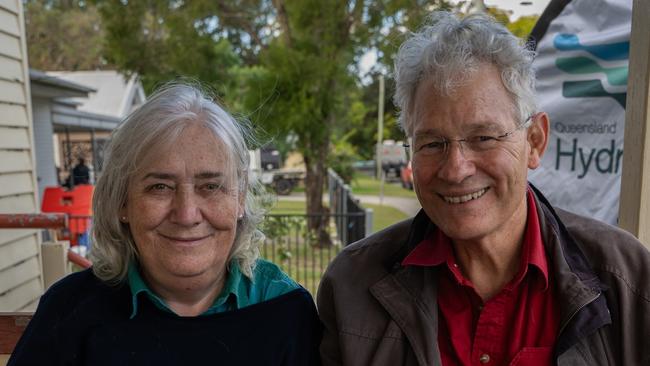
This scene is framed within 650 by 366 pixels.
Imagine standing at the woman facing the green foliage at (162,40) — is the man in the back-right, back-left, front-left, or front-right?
back-right

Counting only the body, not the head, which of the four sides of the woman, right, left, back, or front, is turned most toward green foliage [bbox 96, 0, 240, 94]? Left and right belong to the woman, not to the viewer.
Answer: back

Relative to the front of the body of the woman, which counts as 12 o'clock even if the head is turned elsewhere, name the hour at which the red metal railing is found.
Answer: The red metal railing is roughly at 5 o'clock from the woman.

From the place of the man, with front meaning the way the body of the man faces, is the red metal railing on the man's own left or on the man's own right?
on the man's own right

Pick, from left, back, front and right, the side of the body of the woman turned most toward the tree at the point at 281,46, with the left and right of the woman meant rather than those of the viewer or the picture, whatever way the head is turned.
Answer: back

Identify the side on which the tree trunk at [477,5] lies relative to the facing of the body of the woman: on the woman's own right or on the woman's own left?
on the woman's own left

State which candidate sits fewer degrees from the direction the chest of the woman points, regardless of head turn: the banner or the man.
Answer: the man
